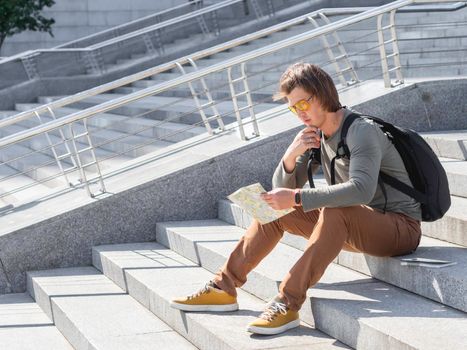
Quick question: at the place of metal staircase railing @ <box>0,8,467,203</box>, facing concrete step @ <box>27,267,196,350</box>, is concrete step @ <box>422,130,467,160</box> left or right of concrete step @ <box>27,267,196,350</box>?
left

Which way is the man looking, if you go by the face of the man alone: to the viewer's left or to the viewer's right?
to the viewer's left

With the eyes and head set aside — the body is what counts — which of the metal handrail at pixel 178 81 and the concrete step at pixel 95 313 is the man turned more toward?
the concrete step

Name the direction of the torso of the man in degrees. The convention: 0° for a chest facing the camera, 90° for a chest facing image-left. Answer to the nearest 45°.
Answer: approximately 45°

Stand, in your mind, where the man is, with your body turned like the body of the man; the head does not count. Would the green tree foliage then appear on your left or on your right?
on your right

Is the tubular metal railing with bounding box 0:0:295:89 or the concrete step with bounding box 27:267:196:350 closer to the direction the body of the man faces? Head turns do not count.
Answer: the concrete step

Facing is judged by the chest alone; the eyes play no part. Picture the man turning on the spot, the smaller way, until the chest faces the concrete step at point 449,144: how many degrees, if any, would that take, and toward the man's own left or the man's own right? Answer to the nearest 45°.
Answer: approximately 180°

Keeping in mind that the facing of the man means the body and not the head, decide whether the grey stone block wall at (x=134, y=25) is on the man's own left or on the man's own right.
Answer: on the man's own right

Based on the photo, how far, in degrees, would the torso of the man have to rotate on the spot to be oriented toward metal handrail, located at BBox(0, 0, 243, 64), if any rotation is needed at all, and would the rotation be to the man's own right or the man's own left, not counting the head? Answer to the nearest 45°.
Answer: approximately 135° to the man's own right

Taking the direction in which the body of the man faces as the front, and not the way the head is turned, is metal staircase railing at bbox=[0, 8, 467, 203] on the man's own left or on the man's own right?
on the man's own right

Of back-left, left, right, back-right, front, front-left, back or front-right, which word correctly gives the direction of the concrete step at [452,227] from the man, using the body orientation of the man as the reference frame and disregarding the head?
back
